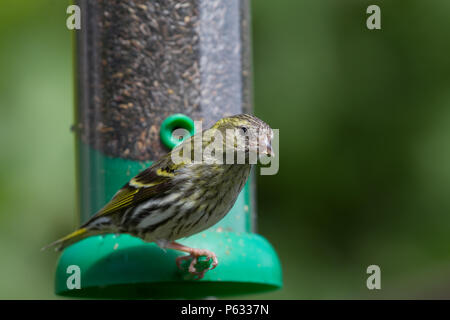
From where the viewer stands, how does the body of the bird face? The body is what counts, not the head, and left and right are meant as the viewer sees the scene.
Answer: facing to the right of the viewer
